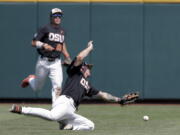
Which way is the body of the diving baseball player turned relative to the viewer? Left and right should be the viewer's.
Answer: facing the viewer and to the right of the viewer

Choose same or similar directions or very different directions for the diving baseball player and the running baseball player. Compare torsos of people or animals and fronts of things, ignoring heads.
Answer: same or similar directions

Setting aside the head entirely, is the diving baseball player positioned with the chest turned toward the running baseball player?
no

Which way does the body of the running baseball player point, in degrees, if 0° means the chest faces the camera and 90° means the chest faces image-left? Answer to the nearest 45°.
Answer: approximately 315°

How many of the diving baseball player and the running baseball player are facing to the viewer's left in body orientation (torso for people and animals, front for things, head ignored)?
0
